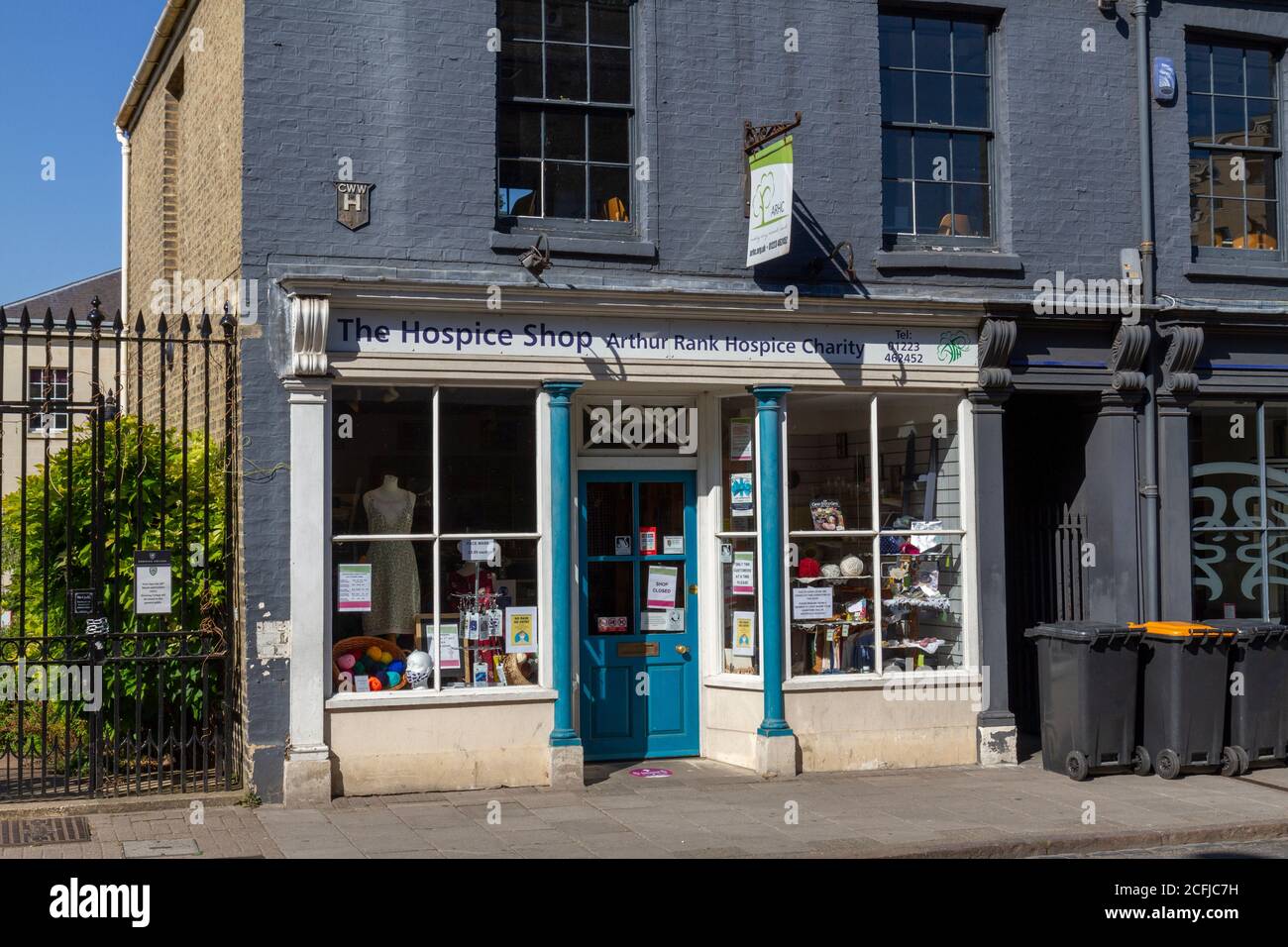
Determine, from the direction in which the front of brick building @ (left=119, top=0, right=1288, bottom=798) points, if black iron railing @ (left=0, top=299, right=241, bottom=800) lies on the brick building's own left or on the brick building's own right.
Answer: on the brick building's own right

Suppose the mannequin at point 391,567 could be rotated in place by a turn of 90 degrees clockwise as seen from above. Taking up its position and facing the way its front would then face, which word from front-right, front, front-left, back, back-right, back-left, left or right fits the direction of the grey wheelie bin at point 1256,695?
back

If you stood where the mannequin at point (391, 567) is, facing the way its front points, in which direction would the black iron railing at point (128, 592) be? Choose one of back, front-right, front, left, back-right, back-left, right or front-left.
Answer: right

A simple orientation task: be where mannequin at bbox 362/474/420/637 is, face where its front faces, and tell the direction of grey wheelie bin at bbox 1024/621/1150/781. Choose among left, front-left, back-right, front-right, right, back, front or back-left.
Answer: left

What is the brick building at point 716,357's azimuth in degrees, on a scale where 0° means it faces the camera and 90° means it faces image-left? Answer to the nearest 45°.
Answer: approximately 0°

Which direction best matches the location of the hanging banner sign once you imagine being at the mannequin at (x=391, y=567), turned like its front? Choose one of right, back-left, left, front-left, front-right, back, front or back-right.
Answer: left

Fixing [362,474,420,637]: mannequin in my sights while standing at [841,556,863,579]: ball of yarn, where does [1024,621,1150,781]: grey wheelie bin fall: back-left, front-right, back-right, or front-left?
back-left

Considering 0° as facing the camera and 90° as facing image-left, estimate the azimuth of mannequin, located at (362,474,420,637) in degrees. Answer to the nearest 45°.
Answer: approximately 0°

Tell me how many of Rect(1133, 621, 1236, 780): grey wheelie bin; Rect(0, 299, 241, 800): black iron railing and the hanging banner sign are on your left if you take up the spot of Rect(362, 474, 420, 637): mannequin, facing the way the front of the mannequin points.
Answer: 2
